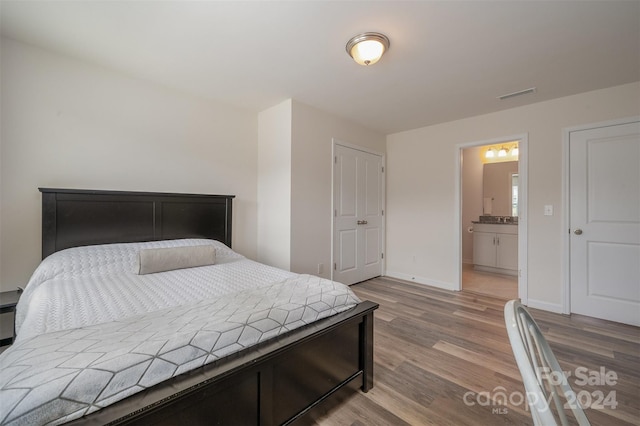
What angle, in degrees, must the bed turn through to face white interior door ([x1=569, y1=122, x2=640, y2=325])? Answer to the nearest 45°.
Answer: approximately 45° to its left

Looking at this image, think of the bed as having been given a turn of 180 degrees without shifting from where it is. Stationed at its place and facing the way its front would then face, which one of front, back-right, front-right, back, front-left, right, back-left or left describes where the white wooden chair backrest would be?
back

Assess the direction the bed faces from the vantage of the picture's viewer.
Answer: facing the viewer and to the right of the viewer

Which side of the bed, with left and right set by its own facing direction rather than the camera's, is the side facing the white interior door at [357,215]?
left
